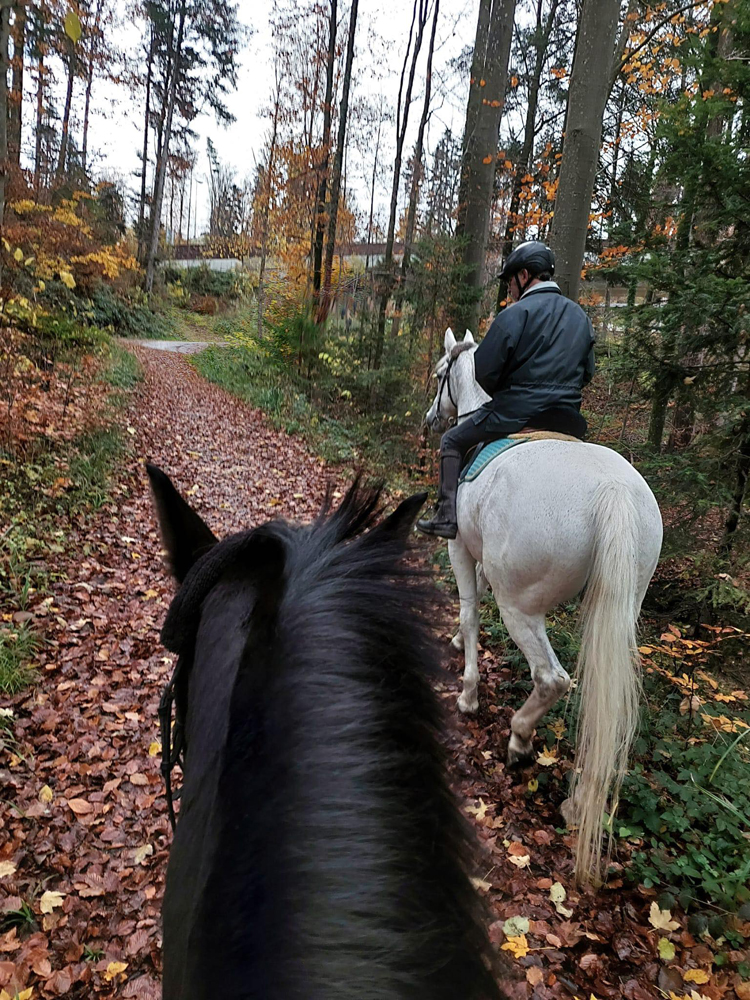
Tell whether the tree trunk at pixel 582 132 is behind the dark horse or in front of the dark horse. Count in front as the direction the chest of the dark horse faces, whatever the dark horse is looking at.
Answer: in front

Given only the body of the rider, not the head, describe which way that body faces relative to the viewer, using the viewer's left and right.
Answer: facing away from the viewer and to the left of the viewer

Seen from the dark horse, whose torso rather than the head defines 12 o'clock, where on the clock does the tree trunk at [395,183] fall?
The tree trunk is roughly at 12 o'clock from the dark horse.

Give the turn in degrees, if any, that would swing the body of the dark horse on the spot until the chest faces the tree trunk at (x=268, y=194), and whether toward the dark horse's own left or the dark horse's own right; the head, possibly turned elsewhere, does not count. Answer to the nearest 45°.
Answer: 0° — it already faces it

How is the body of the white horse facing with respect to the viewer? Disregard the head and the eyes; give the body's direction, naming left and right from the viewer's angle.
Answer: facing away from the viewer and to the left of the viewer

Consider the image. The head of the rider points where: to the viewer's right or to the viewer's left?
to the viewer's left

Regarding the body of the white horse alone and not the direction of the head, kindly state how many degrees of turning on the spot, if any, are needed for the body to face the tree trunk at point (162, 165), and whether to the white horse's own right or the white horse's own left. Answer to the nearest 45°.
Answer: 0° — it already faces it

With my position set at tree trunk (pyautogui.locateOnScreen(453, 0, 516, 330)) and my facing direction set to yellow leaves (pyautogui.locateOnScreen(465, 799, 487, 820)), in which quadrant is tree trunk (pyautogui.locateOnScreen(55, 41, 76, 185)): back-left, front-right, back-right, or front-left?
back-right

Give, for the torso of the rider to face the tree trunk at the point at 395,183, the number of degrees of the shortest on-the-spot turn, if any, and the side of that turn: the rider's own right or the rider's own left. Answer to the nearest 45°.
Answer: approximately 45° to the rider's own right

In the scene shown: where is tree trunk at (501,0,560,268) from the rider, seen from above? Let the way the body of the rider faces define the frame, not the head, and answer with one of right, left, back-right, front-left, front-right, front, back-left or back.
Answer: front-right

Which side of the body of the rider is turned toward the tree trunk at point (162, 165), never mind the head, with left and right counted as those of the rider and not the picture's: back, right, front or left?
front

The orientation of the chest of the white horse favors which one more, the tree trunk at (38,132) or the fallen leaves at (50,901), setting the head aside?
the tree trunk

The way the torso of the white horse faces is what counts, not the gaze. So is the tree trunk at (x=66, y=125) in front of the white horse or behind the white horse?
in front

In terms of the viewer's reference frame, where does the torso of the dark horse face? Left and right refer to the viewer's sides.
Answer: facing away from the viewer
